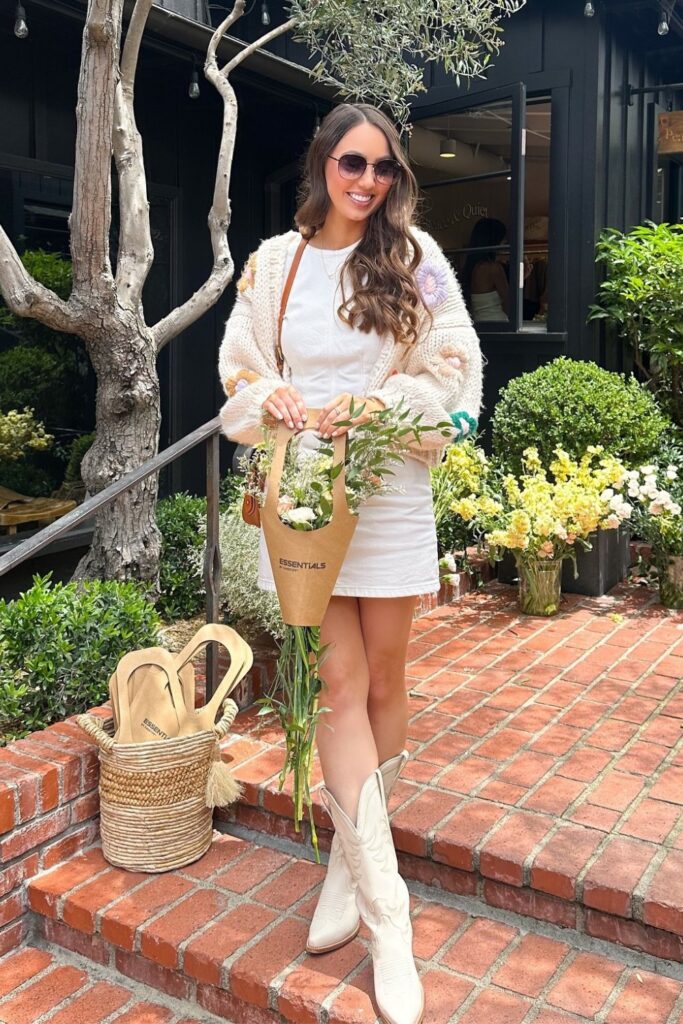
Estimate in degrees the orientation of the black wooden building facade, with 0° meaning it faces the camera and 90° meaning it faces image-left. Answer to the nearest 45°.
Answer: approximately 0°

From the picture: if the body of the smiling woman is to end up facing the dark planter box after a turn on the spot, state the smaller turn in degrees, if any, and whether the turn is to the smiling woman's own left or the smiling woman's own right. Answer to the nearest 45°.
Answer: approximately 135° to the smiling woman's own left

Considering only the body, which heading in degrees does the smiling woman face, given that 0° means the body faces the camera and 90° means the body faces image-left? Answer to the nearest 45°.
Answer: approximately 0°

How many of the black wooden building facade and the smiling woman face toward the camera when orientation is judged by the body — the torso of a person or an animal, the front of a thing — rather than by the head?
2

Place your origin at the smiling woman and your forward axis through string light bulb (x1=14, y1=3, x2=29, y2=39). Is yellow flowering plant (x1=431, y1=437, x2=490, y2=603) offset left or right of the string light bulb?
right
